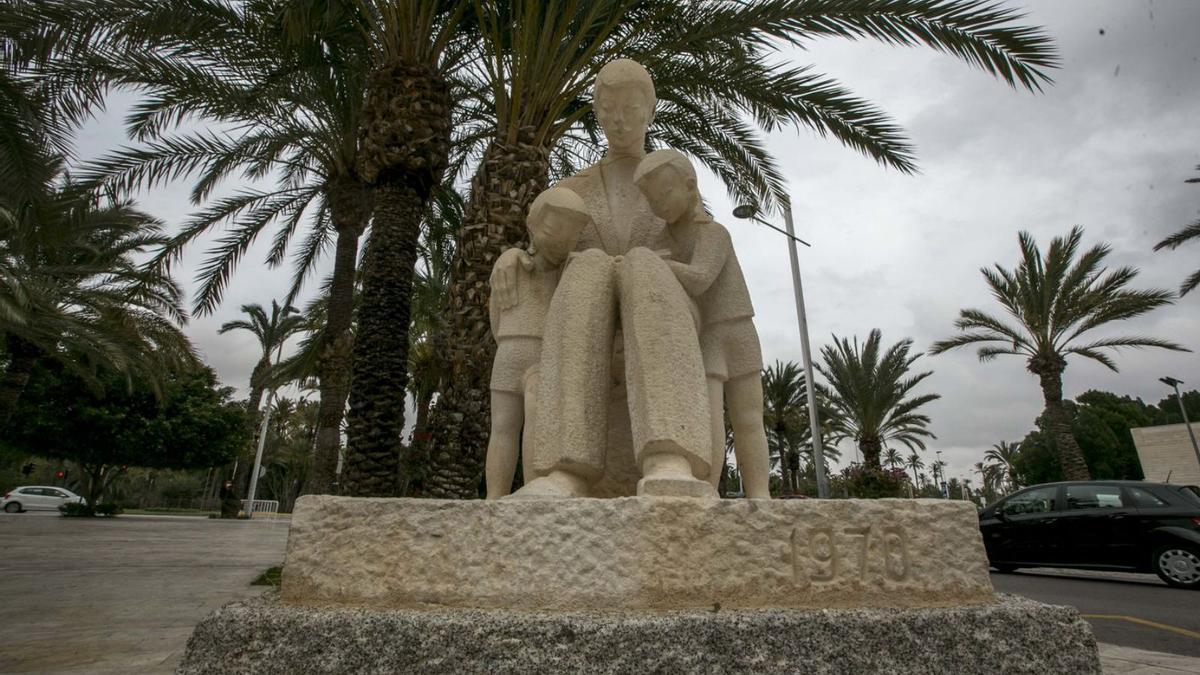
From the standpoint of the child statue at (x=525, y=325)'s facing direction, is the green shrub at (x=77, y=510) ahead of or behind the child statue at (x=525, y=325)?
behind

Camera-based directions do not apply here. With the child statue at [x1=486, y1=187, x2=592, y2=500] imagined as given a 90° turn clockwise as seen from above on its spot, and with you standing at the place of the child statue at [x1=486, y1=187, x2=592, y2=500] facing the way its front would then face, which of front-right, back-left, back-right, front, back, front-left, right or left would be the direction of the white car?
right

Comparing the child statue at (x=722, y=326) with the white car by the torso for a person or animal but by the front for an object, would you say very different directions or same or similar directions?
very different directions

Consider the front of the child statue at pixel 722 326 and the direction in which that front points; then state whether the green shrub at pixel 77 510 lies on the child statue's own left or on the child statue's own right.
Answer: on the child statue's own right

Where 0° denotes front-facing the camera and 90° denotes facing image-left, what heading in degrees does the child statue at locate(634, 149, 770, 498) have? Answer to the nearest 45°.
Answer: approximately 45°

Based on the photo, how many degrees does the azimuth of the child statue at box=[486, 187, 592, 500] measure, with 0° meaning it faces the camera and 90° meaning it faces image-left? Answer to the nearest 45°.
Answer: approximately 315°

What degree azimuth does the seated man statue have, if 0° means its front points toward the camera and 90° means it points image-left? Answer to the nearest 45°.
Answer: approximately 0°
